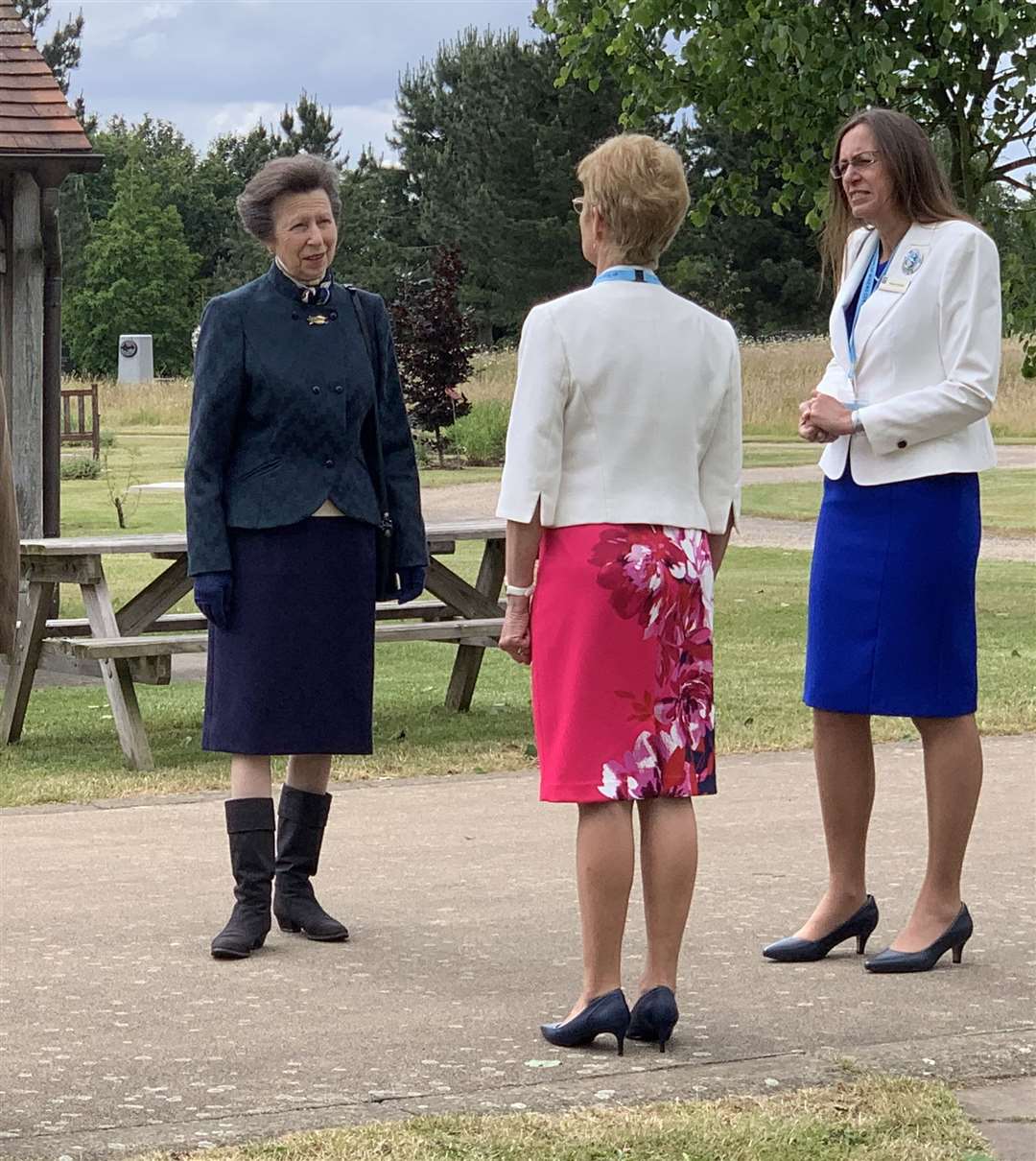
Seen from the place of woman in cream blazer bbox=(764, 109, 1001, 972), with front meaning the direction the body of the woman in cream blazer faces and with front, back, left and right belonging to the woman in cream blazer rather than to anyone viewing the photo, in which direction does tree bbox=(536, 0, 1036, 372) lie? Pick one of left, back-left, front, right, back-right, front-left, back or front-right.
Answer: back-right

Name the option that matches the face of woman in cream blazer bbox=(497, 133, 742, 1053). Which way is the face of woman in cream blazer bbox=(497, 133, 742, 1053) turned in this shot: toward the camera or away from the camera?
away from the camera

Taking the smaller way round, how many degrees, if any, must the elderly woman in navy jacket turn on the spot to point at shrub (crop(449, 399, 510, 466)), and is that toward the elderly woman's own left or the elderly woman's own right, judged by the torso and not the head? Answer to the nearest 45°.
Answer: approximately 135° to the elderly woman's own left

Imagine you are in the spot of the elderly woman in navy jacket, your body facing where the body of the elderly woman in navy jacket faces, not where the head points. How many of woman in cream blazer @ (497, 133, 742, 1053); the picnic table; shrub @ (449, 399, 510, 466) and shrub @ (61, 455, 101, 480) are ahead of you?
1

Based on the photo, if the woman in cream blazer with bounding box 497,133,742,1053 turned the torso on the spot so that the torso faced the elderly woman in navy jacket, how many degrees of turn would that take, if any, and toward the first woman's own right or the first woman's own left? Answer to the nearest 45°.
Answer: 0° — they already face them

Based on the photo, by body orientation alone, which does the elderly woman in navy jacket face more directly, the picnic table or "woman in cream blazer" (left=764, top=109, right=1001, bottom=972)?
the woman in cream blazer

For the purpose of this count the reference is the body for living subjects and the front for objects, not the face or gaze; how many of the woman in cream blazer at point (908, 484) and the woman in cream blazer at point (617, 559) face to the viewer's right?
0

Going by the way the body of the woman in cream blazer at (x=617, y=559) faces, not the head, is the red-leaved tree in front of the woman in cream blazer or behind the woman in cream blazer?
in front

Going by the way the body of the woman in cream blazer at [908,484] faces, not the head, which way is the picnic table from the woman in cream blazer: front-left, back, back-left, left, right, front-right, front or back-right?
right

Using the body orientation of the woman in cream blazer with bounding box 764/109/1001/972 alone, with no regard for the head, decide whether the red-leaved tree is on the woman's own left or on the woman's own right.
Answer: on the woman's own right

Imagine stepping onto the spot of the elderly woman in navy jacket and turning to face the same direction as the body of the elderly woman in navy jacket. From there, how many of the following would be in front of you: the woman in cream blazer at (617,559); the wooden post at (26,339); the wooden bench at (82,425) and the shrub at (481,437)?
1

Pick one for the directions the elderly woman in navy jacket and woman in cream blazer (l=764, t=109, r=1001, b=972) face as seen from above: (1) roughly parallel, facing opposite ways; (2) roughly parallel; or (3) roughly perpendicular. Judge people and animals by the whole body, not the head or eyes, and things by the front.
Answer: roughly perpendicular

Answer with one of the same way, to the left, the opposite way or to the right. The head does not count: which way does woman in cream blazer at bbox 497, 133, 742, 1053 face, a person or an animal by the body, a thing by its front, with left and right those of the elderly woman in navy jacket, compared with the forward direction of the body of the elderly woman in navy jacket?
the opposite way

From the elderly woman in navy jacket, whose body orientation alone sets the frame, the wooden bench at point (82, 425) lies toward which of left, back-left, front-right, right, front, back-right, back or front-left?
back-left

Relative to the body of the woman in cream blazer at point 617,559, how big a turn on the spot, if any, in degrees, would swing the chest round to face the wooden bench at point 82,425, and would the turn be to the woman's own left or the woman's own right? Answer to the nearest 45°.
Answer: approximately 45° to the woman's own right

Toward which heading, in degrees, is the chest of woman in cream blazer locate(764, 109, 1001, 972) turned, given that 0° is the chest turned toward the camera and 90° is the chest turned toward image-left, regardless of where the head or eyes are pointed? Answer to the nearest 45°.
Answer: approximately 45°

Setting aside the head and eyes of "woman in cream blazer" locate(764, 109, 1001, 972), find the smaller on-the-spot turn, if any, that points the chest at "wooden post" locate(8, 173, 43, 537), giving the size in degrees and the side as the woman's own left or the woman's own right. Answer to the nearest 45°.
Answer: approximately 90° to the woman's own right

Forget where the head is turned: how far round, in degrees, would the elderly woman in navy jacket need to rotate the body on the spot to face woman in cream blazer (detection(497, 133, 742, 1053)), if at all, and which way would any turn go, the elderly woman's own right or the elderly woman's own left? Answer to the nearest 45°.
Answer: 0° — they already face them

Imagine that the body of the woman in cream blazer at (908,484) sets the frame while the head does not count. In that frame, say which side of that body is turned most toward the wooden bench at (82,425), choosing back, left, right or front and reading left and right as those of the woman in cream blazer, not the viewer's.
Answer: right
